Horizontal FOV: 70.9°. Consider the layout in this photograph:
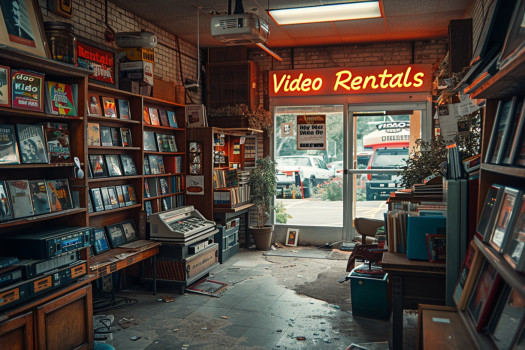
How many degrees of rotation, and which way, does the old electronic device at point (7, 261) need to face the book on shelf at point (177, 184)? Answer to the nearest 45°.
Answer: approximately 90° to its left

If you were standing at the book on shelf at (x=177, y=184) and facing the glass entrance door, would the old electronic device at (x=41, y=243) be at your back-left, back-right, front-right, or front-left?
back-right

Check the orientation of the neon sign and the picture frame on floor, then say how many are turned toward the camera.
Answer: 2

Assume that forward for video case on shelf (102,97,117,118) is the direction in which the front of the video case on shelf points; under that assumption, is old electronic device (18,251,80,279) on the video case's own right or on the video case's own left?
on the video case's own right

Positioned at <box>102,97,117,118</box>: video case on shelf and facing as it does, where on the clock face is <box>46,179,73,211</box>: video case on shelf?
The <box>46,179,73,211</box>: video case on shelf is roughly at 2 o'clock from the <box>102,97,117,118</box>: video case on shelf.

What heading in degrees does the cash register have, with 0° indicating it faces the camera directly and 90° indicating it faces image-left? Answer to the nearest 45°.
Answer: approximately 315°

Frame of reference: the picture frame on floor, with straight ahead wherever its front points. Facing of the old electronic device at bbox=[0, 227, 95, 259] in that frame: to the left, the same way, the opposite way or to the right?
to the left

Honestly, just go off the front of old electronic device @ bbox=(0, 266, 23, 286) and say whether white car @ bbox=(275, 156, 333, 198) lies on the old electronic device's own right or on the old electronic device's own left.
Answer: on the old electronic device's own left

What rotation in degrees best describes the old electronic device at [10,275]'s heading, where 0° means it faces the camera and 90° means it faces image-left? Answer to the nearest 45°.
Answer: approximately 315°

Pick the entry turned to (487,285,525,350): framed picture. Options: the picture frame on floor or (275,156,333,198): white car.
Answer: the picture frame on floor
